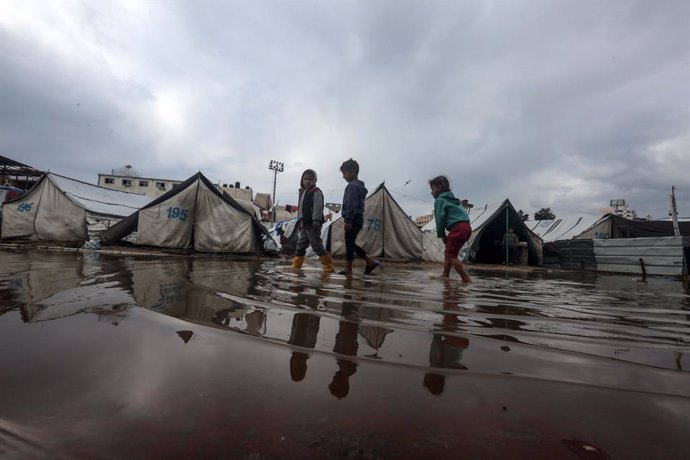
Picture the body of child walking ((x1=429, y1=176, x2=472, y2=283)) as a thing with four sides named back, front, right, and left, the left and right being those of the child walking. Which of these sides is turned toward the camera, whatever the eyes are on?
left

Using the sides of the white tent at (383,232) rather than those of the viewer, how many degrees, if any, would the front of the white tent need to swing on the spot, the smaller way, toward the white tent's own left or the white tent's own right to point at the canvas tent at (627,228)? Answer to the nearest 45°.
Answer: approximately 135° to the white tent's own left

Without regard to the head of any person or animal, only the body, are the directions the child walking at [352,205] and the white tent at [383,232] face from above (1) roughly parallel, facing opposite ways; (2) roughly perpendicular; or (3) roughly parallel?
roughly perpendicular

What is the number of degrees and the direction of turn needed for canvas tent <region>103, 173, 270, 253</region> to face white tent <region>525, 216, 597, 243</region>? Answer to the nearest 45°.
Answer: approximately 90° to its left
